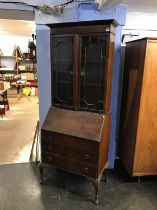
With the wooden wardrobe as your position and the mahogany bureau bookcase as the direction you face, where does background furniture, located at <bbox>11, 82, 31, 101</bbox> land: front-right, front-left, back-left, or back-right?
front-right

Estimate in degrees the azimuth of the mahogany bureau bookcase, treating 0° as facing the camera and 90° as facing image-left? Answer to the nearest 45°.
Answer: approximately 45°

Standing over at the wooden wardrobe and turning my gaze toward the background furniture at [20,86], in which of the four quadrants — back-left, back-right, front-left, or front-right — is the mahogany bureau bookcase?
front-left

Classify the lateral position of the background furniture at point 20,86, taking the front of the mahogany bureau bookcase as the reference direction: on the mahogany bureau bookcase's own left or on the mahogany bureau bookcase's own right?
on the mahogany bureau bookcase's own right

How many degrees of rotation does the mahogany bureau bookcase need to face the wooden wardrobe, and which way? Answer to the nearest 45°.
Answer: approximately 135° to its left
